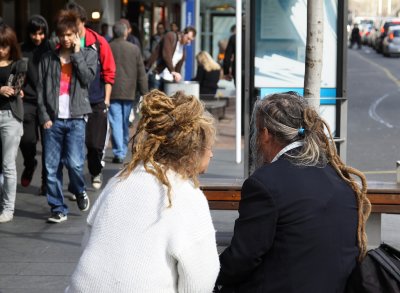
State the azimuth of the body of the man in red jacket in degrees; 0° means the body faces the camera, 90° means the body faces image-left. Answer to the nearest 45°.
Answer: approximately 0°

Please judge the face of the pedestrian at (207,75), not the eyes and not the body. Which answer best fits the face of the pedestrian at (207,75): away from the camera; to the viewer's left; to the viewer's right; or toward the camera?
away from the camera

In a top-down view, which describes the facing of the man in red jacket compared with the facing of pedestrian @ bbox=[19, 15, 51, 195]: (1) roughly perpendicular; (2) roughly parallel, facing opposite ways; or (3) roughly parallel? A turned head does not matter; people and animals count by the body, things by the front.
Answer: roughly parallel

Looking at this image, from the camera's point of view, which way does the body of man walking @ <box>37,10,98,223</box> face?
toward the camera

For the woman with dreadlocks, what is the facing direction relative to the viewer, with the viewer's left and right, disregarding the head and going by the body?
facing away from the viewer and to the right of the viewer

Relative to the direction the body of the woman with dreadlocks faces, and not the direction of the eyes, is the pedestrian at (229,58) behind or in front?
in front

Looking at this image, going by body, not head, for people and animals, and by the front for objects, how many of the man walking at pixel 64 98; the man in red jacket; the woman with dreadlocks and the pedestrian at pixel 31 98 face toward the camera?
3

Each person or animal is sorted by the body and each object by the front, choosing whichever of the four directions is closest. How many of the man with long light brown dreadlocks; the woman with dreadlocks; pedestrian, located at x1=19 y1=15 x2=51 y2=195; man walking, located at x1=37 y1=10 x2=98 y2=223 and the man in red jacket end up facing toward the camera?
3

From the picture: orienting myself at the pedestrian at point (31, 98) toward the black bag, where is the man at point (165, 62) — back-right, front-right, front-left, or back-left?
back-left

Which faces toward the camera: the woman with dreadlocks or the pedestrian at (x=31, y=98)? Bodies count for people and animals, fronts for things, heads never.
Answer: the pedestrian

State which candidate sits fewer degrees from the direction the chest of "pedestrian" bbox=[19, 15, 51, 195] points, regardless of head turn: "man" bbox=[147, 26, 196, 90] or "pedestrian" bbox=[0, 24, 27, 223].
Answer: the pedestrian

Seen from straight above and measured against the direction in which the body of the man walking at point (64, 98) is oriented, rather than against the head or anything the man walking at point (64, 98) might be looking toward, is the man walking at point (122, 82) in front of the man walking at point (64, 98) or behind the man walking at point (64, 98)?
behind

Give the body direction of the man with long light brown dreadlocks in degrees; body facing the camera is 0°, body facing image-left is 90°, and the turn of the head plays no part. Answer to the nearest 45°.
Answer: approximately 135°
